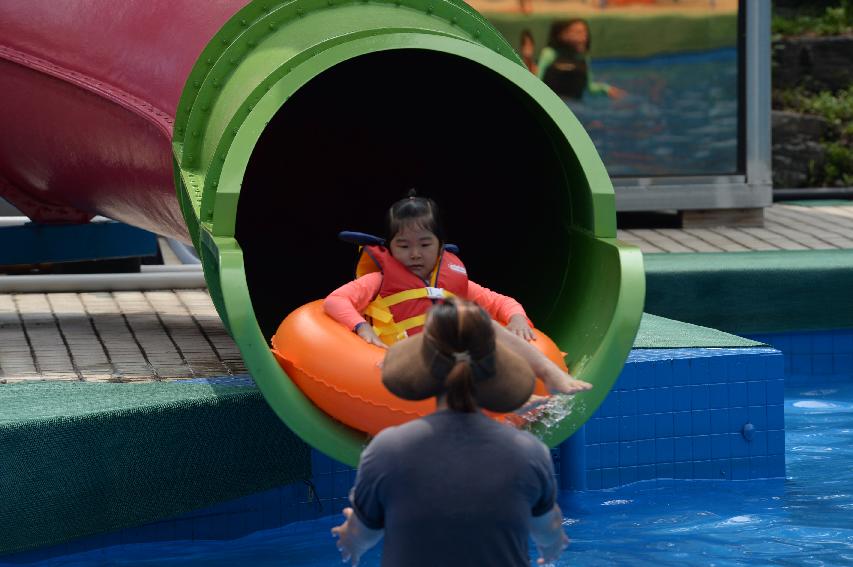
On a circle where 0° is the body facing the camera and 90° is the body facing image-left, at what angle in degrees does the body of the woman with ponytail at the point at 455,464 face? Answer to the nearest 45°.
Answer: approximately 180°

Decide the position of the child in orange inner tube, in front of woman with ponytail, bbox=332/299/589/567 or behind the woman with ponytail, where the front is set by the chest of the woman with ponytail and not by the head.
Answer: in front

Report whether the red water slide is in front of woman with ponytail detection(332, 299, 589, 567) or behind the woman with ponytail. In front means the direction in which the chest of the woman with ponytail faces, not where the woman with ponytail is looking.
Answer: in front

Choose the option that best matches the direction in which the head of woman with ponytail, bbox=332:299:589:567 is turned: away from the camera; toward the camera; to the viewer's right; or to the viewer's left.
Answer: away from the camera

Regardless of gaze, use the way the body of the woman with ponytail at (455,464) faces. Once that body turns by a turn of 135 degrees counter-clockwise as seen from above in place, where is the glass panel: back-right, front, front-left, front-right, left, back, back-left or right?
back-right

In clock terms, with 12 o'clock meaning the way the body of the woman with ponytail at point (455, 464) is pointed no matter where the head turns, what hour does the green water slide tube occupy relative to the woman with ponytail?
The green water slide tube is roughly at 12 o'clock from the woman with ponytail.

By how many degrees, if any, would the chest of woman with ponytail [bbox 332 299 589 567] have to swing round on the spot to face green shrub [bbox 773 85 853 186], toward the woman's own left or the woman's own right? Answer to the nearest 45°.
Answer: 0° — they already face it

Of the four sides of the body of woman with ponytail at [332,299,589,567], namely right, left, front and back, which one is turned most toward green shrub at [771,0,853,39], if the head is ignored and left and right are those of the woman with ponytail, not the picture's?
front
